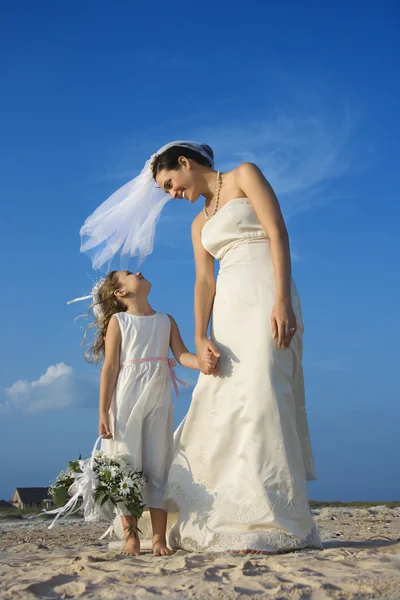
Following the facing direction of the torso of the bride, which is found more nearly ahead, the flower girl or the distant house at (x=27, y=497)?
the flower girl

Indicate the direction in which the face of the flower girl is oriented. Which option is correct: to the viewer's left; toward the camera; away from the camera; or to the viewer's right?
to the viewer's right

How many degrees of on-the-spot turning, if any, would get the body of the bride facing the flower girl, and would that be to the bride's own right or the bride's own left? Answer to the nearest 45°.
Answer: approximately 90° to the bride's own right

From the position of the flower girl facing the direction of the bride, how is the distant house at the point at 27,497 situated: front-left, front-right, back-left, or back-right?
back-left

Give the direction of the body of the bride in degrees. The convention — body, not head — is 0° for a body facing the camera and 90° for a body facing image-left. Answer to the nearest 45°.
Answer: approximately 45°

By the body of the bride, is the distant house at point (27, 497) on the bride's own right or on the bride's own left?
on the bride's own right
